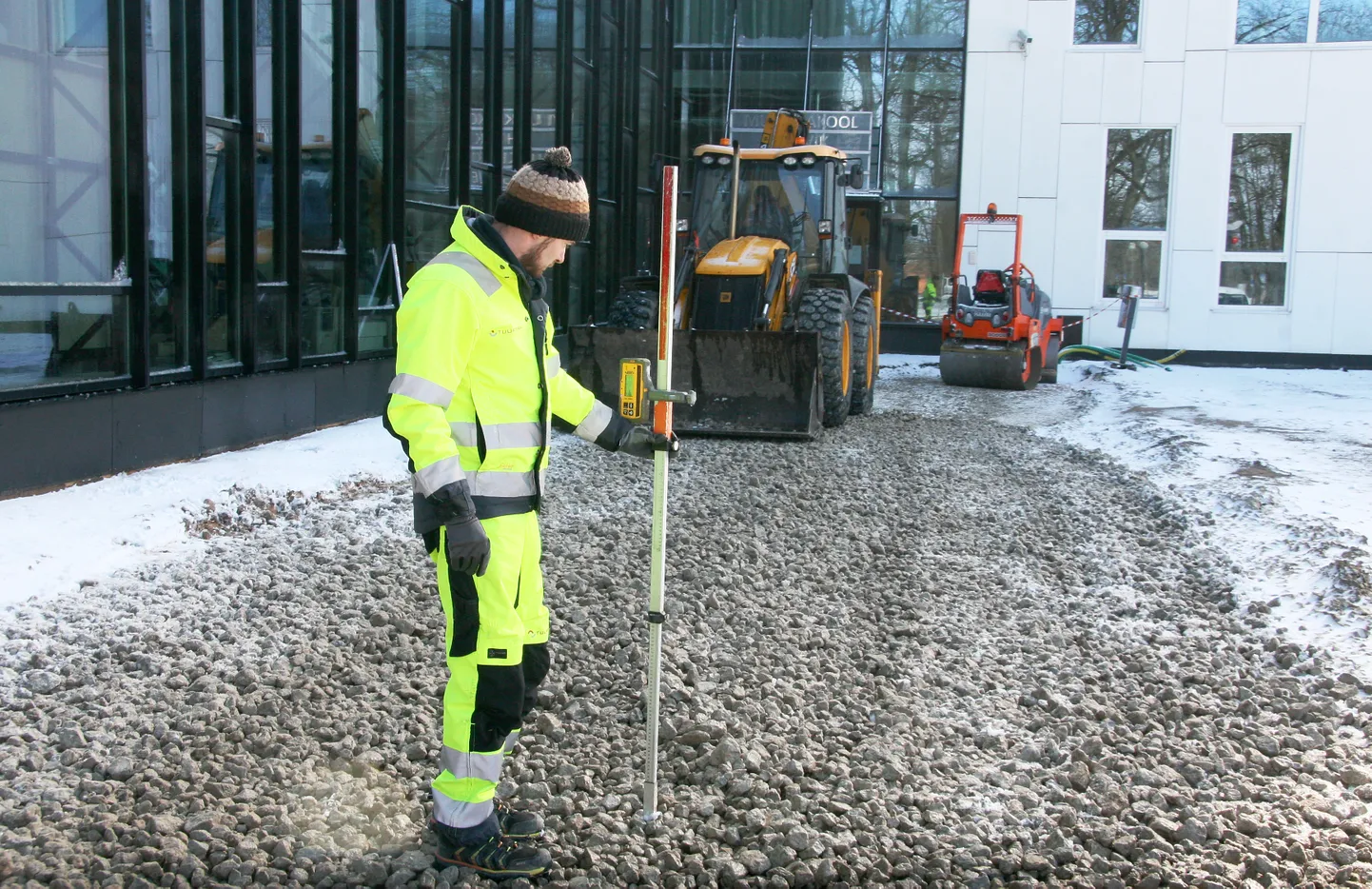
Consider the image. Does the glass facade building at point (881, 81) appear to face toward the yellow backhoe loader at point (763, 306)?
yes

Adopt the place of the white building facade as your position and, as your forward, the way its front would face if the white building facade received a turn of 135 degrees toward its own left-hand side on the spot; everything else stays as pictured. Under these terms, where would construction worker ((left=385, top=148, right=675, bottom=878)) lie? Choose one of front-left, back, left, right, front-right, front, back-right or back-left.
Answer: back-right

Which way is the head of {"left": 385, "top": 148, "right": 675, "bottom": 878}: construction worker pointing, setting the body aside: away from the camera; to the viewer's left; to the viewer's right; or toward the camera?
to the viewer's right

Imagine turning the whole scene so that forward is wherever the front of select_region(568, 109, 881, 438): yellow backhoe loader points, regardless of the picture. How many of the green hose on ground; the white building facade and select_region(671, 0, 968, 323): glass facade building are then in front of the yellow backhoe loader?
0

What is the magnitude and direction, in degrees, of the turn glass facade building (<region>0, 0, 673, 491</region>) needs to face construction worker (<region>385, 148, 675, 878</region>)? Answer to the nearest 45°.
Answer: approximately 45° to its right

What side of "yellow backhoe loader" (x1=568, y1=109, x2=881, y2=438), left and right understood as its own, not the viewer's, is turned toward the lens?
front

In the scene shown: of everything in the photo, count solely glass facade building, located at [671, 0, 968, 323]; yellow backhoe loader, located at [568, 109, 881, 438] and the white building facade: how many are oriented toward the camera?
3

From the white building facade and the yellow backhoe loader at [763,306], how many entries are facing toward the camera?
2

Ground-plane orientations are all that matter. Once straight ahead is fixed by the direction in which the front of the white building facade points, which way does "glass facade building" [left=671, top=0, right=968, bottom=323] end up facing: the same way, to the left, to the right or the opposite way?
the same way

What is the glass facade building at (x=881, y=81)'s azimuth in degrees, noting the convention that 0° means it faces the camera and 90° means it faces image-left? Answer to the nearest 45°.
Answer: approximately 0°

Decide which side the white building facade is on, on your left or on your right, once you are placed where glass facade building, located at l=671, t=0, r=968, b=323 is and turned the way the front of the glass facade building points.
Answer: on your left

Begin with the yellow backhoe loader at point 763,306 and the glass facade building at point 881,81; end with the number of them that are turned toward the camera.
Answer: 2

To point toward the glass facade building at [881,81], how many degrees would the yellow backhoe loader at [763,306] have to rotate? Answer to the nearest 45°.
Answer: approximately 180°

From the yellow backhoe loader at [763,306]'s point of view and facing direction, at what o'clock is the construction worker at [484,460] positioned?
The construction worker is roughly at 12 o'clock from the yellow backhoe loader.

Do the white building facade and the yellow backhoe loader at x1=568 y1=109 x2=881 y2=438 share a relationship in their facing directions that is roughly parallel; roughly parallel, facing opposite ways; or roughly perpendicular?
roughly parallel

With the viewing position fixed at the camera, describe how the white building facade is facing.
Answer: facing the viewer

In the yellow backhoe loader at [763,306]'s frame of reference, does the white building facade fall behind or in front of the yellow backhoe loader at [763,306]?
behind

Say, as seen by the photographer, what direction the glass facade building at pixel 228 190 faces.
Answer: facing the viewer and to the right of the viewer
